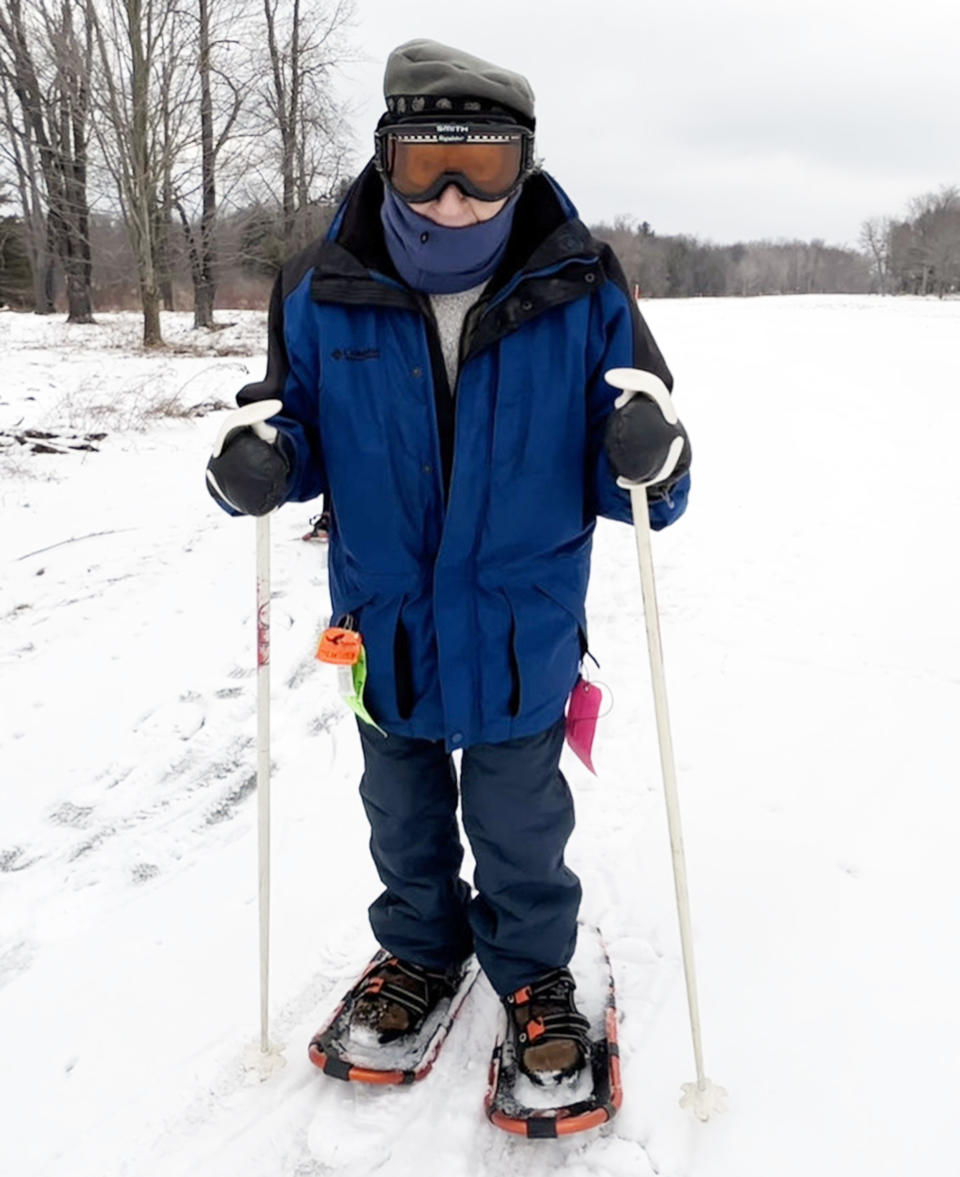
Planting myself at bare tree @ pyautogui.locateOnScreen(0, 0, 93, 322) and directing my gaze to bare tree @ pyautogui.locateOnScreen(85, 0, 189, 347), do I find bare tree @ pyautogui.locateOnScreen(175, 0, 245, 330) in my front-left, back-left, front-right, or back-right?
front-left

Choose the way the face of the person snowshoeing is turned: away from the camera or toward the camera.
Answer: toward the camera

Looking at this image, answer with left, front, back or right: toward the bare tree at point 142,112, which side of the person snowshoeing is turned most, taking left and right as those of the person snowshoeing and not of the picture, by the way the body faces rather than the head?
back

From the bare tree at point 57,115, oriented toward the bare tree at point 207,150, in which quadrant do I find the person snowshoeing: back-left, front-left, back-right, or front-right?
front-right

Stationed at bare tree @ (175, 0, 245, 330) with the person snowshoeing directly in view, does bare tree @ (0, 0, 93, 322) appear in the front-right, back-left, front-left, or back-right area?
back-right

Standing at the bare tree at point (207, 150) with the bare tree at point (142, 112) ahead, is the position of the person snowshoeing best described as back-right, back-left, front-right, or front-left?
front-left

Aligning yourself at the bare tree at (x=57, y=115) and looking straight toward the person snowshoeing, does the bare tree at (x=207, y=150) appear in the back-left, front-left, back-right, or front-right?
front-left

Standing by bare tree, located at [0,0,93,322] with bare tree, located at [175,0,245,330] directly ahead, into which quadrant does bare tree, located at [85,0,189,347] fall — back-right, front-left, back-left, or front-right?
front-right

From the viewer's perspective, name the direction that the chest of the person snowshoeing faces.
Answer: toward the camera

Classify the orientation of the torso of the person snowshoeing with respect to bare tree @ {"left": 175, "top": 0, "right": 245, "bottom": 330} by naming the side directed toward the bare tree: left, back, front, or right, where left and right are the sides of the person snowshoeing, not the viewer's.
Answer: back

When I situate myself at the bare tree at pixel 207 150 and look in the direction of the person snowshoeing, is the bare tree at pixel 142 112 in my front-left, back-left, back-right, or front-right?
front-right

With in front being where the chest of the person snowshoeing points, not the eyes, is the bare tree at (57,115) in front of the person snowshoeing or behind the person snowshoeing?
behind

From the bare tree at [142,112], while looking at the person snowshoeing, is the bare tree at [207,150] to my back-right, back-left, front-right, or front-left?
back-left
